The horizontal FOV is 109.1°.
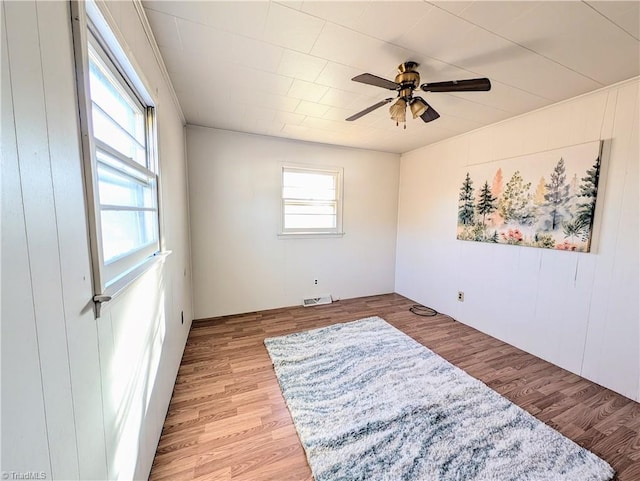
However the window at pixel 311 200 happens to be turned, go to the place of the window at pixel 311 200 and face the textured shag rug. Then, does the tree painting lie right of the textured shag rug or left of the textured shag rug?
left

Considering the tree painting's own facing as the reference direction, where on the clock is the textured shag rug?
The textured shag rug is roughly at 11 o'clock from the tree painting.

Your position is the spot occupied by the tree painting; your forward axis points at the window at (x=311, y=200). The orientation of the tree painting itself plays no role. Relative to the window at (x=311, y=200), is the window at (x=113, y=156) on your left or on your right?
left

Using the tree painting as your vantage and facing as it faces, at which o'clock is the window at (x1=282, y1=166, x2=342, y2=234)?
The window is roughly at 1 o'clock from the tree painting.

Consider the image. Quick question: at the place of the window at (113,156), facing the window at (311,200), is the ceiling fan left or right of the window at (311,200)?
right

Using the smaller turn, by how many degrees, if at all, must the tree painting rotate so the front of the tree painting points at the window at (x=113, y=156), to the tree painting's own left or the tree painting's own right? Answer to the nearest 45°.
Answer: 0° — it already faces it

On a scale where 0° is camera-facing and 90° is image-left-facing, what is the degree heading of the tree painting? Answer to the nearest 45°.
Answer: approximately 45°
